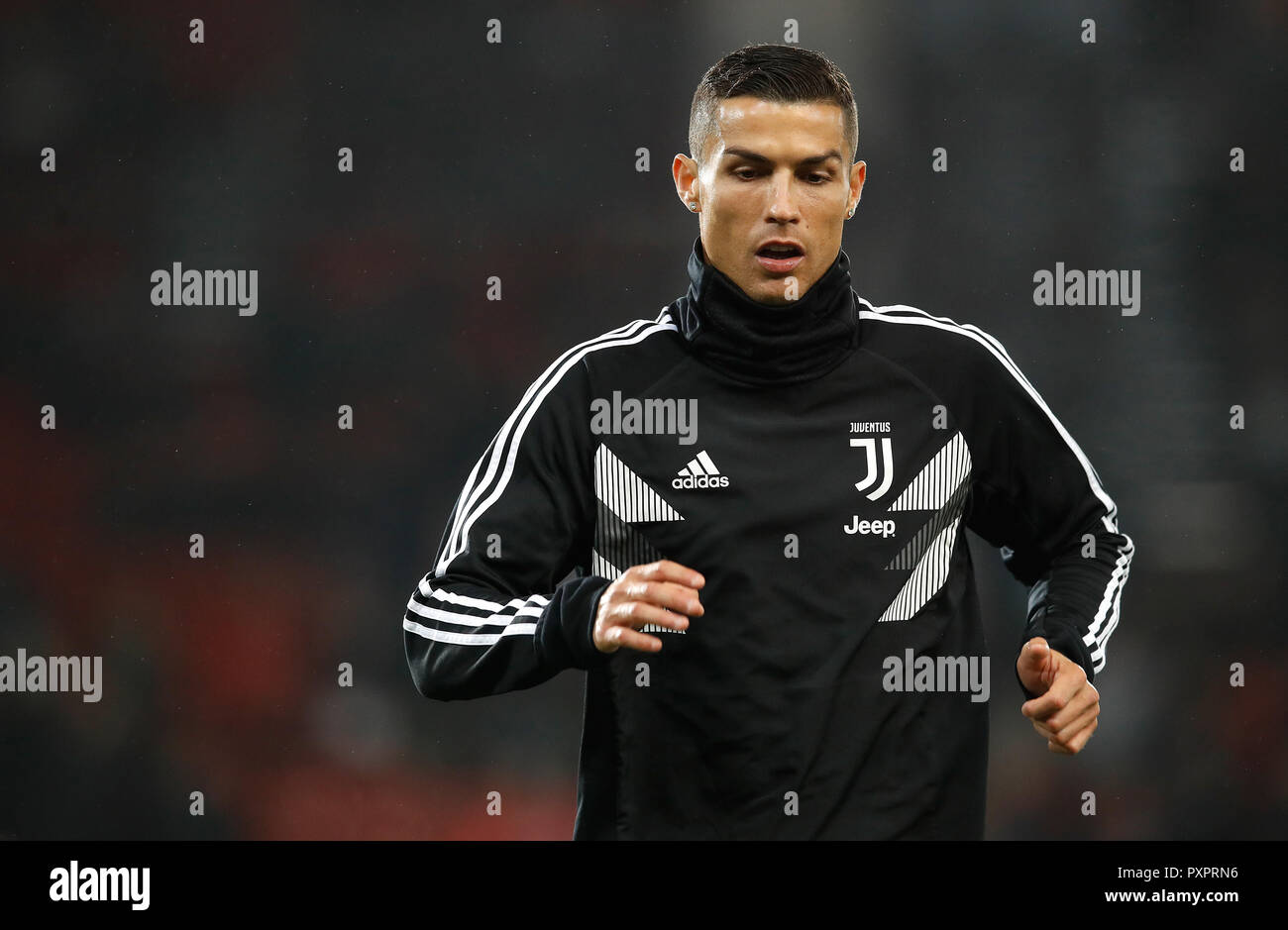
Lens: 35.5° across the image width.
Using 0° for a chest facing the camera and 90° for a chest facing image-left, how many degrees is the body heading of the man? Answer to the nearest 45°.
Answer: approximately 0°
